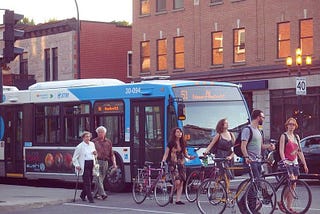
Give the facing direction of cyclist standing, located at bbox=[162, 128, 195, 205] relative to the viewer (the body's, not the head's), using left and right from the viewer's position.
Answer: facing the viewer and to the right of the viewer

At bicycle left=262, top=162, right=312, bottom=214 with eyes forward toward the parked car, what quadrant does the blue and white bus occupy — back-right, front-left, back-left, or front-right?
front-left

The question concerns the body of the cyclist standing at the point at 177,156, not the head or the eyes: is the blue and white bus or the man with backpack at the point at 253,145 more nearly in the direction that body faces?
the man with backpack

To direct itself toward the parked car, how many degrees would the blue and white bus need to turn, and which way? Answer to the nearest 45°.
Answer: approximately 45° to its left

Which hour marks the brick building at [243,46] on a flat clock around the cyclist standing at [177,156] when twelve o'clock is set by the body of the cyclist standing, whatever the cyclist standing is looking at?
The brick building is roughly at 8 o'clock from the cyclist standing.

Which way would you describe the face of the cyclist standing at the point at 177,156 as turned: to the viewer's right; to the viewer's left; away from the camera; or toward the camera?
toward the camera
